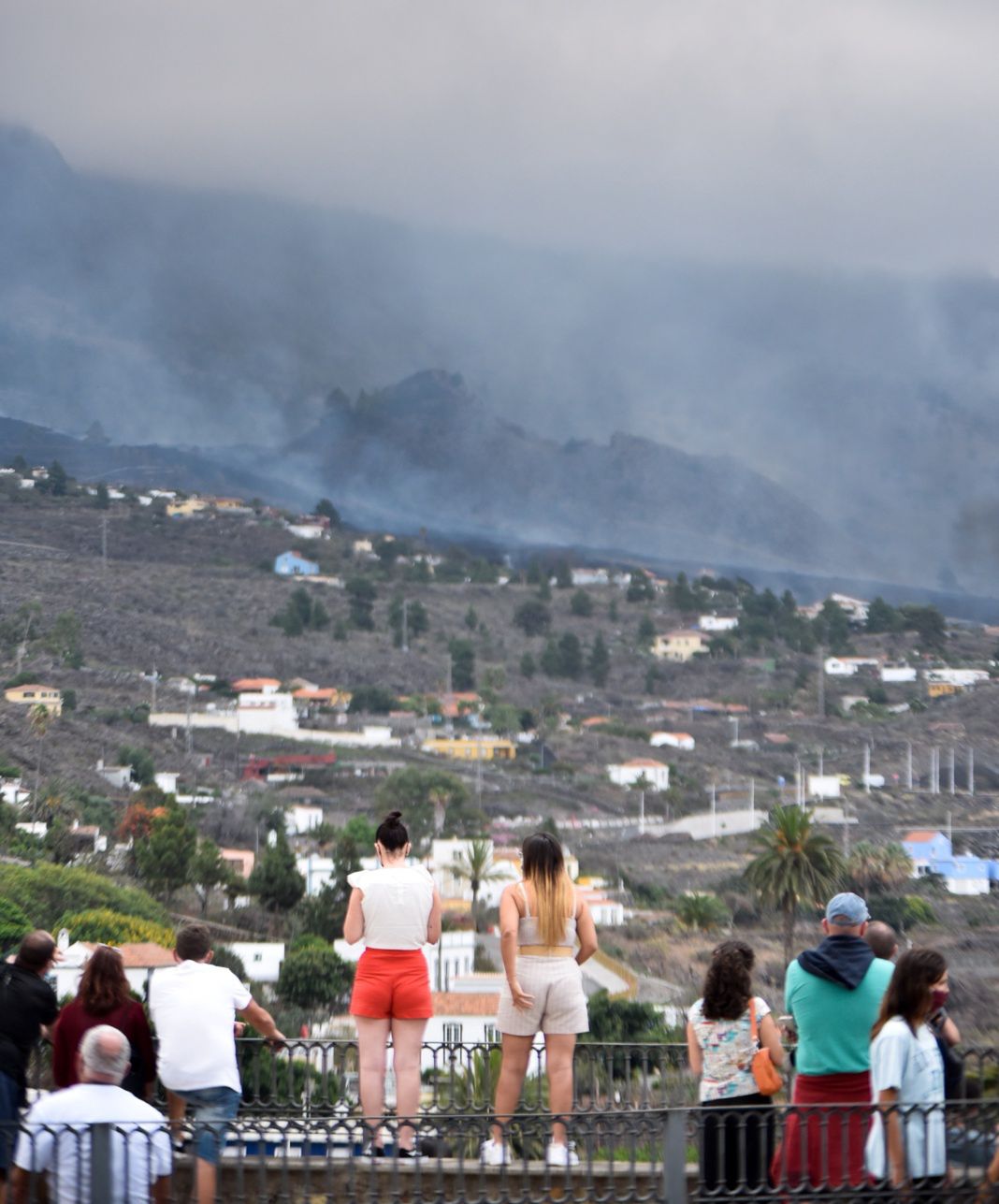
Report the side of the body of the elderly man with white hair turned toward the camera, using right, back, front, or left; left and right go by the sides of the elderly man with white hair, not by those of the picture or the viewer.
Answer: back

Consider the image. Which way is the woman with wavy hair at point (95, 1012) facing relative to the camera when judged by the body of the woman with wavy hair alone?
away from the camera

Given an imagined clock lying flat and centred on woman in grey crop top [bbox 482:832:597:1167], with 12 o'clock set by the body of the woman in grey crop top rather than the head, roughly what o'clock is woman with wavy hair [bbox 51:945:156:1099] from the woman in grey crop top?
The woman with wavy hair is roughly at 8 o'clock from the woman in grey crop top.

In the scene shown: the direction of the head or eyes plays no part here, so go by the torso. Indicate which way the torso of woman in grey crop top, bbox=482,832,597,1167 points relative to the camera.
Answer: away from the camera

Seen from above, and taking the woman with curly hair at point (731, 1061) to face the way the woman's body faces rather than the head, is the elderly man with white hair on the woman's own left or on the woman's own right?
on the woman's own left

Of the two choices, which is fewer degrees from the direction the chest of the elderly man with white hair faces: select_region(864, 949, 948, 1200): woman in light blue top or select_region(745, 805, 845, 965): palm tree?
the palm tree

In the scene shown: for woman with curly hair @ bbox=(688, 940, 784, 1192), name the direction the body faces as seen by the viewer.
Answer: away from the camera

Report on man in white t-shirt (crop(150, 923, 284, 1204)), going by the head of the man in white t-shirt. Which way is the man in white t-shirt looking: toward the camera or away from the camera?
away from the camera

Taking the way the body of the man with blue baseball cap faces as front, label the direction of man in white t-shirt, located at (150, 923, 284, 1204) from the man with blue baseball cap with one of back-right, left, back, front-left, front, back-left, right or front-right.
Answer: left

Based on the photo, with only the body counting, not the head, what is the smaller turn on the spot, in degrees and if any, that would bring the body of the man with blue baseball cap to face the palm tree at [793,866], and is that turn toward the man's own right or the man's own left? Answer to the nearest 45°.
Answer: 0° — they already face it

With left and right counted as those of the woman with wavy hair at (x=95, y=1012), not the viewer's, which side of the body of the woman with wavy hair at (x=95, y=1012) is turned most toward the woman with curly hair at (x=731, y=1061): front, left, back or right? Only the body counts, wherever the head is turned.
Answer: right

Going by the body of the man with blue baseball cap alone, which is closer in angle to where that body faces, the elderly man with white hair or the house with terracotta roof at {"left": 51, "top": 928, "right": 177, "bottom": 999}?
the house with terracotta roof

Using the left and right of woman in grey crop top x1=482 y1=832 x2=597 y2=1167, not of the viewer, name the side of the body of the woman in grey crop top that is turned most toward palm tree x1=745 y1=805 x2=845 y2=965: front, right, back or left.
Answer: front
